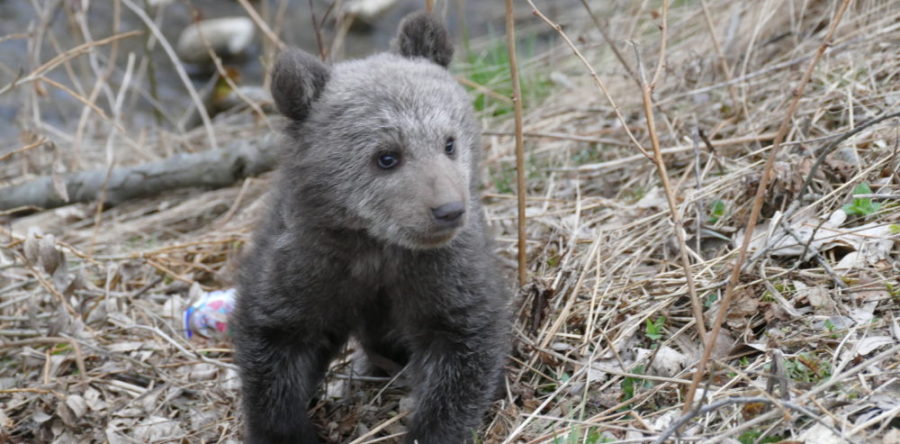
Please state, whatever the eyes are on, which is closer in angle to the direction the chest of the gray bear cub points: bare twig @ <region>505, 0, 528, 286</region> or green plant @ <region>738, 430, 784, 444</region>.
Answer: the green plant

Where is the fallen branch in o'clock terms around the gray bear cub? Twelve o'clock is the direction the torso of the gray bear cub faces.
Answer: The fallen branch is roughly at 5 o'clock from the gray bear cub.

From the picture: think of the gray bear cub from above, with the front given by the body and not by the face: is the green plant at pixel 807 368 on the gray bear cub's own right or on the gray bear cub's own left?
on the gray bear cub's own left

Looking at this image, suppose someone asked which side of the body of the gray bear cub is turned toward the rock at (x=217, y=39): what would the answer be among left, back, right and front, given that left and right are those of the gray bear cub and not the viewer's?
back

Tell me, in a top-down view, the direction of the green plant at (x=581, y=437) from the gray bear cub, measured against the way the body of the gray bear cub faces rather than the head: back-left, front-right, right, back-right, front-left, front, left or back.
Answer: front-left

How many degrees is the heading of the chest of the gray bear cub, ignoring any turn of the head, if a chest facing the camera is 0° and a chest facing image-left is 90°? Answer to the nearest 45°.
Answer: approximately 0°

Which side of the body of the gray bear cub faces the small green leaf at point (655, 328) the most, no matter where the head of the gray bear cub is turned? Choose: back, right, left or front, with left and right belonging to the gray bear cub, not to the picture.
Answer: left

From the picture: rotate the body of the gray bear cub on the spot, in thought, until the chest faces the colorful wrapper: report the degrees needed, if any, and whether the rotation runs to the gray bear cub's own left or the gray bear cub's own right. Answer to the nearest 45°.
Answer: approximately 135° to the gray bear cub's own right

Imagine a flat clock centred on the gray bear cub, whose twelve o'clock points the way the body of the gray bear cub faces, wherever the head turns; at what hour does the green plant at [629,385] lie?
The green plant is roughly at 10 o'clock from the gray bear cub.

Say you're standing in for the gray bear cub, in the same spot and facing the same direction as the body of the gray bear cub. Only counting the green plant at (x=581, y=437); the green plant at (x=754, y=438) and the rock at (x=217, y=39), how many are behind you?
1

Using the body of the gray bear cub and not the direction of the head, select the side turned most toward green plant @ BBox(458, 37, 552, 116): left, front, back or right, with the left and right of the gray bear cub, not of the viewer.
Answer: back
